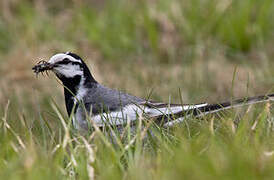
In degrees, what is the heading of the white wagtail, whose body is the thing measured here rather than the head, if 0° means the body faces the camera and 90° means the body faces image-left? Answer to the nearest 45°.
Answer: approximately 90°
